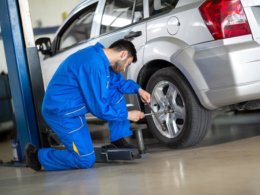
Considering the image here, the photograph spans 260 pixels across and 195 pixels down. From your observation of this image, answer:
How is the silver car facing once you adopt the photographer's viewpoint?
facing away from the viewer and to the left of the viewer

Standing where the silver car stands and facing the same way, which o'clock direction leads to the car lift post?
The car lift post is roughly at 11 o'clock from the silver car.
